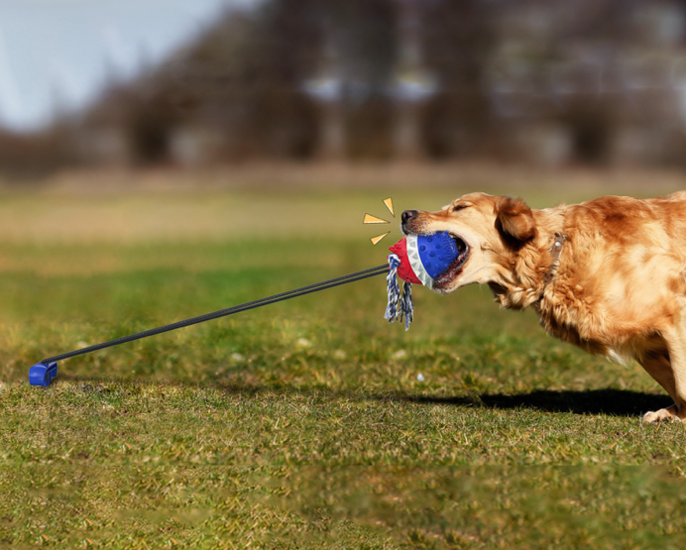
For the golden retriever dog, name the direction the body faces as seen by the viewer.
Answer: to the viewer's left
